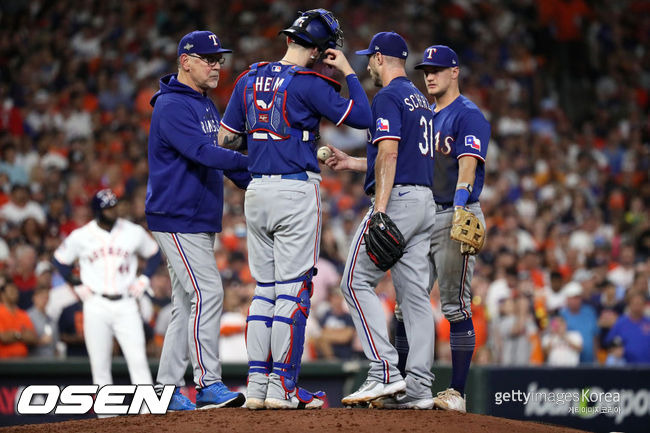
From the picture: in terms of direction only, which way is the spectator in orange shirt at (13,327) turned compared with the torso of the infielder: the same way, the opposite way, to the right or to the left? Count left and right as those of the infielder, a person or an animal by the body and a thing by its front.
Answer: to the left

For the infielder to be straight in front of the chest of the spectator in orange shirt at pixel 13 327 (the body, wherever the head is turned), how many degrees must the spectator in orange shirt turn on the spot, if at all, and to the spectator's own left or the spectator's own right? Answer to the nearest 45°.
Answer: approximately 45° to the spectator's own left

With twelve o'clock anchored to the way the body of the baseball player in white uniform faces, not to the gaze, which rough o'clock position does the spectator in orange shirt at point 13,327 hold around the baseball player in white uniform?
The spectator in orange shirt is roughly at 5 o'clock from the baseball player in white uniform.

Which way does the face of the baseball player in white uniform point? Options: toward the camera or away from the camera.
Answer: toward the camera

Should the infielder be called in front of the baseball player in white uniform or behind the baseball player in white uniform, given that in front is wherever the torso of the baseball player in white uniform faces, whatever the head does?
in front

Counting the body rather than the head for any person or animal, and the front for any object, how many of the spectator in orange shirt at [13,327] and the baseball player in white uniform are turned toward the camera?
2

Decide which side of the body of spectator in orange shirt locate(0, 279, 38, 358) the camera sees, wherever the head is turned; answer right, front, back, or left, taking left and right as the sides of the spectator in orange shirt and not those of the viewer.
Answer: front

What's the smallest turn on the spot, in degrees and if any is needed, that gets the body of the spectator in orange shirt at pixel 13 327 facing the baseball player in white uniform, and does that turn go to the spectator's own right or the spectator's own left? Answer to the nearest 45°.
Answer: approximately 45° to the spectator's own left

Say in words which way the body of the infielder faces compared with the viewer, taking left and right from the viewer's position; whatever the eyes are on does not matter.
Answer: facing the viewer and to the left of the viewer
